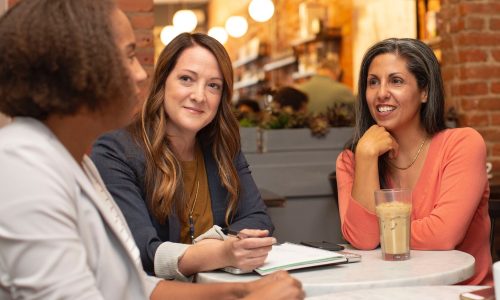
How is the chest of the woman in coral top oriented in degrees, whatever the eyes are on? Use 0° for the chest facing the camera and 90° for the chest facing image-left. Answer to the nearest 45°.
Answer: approximately 45°

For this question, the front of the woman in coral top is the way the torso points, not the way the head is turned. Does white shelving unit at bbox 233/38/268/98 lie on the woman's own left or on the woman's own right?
on the woman's own right

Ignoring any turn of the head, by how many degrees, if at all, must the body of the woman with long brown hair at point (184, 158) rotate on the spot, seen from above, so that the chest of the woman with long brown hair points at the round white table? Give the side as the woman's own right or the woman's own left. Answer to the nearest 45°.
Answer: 0° — they already face it

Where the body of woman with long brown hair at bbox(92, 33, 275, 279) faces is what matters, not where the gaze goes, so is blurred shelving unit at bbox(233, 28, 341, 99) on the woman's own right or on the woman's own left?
on the woman's own left

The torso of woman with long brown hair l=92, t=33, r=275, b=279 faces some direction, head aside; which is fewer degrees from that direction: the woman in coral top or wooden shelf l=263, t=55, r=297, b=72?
the woman in coral top

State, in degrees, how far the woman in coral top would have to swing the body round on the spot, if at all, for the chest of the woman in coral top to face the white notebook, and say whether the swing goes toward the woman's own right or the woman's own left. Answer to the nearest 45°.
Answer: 0° — they already face it

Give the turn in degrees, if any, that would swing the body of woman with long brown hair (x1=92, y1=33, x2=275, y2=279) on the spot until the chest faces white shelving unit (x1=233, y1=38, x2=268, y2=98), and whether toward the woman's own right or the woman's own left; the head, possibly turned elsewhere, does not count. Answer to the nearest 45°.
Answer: approximately 135° to the woman's own left

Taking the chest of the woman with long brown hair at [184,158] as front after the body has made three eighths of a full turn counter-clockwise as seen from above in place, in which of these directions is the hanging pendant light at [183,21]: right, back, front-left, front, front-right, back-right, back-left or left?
front

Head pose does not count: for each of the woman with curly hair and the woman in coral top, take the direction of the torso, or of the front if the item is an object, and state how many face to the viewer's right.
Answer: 1

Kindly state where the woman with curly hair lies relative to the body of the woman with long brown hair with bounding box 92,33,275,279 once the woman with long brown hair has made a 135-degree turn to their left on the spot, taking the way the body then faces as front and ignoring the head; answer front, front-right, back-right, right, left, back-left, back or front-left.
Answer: back

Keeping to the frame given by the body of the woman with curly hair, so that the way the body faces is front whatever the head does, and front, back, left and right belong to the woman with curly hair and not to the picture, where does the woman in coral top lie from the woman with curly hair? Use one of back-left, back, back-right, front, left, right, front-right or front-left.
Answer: front-left

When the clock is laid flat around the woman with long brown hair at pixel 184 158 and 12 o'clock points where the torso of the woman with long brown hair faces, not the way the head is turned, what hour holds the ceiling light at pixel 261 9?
The ceiling light is roughly at 8 o'clock from the woman with long brown hair.

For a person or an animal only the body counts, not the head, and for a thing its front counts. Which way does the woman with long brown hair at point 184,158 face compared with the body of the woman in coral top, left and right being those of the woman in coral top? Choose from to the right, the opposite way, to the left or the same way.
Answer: to the left

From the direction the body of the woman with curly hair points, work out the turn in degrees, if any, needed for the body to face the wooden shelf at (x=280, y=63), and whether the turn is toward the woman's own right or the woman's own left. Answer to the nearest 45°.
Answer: approximately 90° to the woman's own left

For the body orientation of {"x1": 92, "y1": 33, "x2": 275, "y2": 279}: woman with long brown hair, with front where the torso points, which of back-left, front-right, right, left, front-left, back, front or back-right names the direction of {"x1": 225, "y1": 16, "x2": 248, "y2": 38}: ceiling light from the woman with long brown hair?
back-left

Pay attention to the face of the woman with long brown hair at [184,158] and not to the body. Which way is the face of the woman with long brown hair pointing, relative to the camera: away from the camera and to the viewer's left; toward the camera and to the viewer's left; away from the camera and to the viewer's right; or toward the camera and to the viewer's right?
toward the camera and to the viewer's left

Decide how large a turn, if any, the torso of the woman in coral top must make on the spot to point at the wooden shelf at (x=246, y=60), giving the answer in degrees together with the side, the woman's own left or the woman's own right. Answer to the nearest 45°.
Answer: approximately 135° to the woman's own right

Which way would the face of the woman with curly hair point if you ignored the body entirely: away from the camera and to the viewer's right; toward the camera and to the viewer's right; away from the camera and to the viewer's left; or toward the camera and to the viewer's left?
away from the camera and to the viewer's right

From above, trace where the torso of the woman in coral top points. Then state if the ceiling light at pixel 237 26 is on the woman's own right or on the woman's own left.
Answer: on the woman's own right

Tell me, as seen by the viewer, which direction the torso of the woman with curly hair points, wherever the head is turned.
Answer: to the viewer's right

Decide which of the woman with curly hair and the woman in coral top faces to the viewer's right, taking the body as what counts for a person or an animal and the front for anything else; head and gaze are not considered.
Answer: the woman with curly hair
